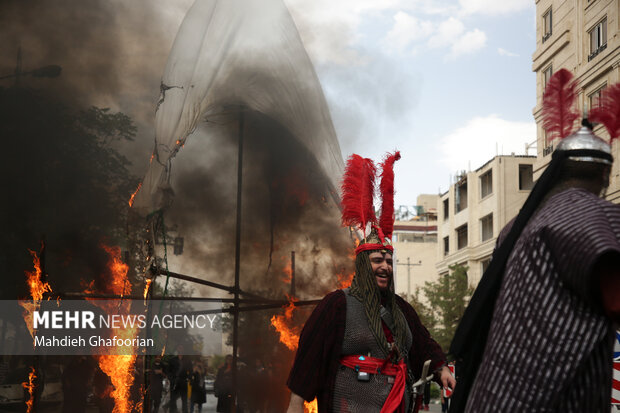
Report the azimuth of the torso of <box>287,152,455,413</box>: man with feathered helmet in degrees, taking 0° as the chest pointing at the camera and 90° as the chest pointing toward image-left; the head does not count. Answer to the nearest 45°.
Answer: approximately 315°

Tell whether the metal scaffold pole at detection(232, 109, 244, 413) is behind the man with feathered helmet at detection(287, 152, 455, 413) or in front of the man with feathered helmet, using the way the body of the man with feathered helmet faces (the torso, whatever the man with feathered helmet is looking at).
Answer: behind

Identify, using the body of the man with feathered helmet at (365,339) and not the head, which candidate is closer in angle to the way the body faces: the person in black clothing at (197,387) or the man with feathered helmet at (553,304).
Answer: the man with feathered helmet

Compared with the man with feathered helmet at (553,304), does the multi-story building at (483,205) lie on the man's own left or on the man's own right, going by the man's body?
on the man's own left

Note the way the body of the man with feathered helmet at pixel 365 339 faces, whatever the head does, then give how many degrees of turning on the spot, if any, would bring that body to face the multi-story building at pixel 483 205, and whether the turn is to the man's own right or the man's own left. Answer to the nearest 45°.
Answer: approximately 135° to the man's own left
